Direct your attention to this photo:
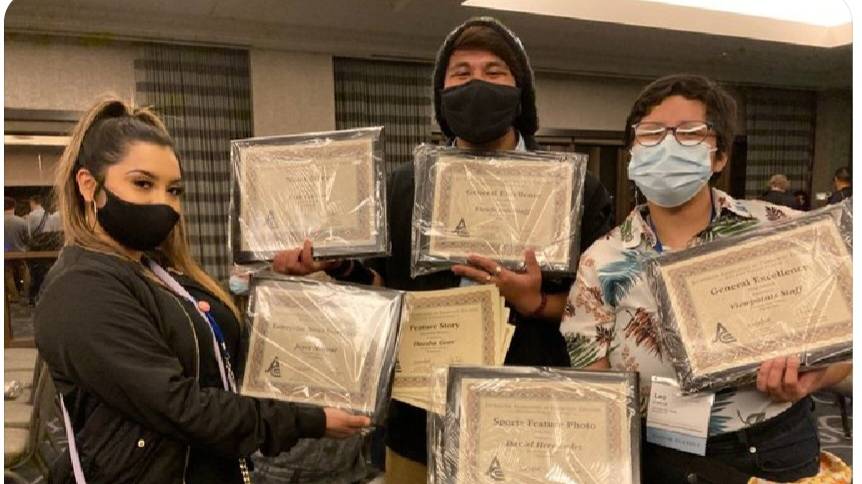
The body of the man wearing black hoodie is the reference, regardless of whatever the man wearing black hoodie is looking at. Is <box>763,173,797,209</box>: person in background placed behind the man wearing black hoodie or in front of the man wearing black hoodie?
behind

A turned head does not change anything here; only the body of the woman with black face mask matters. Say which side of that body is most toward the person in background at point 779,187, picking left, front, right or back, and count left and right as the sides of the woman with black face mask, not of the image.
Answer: left

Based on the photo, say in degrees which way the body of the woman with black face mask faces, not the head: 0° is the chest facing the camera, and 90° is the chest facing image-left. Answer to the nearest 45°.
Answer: approximately 315°

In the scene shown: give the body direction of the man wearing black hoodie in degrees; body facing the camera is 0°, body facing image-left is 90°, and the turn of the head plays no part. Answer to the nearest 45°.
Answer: approximately 0°

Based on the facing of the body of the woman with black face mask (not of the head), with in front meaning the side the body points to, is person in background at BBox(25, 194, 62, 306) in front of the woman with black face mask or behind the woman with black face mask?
behind

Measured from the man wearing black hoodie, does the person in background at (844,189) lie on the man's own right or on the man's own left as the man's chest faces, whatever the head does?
on the man's own left

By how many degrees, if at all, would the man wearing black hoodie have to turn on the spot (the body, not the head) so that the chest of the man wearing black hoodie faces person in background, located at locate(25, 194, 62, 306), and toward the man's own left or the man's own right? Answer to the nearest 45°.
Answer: approximately 135° to the man's own right

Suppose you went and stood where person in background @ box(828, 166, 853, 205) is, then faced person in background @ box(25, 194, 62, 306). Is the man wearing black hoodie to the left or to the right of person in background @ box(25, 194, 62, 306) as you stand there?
left
